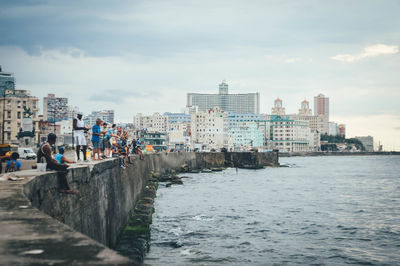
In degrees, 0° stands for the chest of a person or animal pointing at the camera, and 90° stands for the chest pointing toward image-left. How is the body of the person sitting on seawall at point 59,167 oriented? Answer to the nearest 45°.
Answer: approximately 270°
